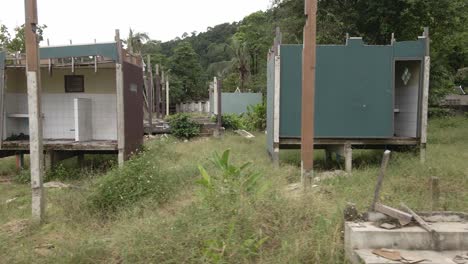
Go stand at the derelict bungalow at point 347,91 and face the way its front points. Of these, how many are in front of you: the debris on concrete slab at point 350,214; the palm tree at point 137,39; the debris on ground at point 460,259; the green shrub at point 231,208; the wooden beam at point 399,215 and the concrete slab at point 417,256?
5

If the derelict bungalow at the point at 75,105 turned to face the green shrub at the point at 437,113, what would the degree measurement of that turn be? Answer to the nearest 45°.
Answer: approximately 90° to its left

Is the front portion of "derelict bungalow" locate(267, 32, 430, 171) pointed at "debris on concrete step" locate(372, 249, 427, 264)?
yes

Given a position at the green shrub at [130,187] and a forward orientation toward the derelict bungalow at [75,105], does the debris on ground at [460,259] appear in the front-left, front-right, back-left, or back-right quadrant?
back-right

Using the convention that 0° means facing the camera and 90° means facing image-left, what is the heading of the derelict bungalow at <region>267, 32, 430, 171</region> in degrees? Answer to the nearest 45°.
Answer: approximately 0°

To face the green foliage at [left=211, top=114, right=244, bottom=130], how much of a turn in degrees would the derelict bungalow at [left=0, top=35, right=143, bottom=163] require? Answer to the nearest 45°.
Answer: approximately 135° to its left

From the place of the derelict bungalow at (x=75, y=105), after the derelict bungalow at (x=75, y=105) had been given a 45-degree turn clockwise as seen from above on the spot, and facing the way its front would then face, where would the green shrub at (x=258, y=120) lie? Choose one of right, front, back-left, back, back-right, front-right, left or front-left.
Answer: back

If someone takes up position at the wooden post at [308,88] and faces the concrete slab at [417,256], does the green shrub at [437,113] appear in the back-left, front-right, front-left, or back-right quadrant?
back-left

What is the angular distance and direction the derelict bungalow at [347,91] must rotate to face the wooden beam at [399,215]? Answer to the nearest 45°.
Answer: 0° — it already faces it

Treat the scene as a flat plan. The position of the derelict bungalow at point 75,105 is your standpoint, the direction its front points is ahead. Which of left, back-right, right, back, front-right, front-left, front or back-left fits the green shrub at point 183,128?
back-left

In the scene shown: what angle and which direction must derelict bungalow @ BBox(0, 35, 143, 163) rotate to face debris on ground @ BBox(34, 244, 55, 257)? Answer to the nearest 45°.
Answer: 0° — it already faces it

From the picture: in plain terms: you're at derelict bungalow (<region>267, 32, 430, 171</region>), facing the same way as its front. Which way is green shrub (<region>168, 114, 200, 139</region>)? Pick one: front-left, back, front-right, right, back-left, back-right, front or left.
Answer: back-right

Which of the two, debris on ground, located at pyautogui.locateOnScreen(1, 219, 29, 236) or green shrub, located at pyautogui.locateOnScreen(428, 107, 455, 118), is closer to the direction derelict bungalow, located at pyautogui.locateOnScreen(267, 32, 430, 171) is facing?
the debris on ground
